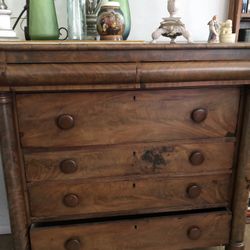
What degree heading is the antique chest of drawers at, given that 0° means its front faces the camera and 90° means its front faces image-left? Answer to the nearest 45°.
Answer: approximately 0°
